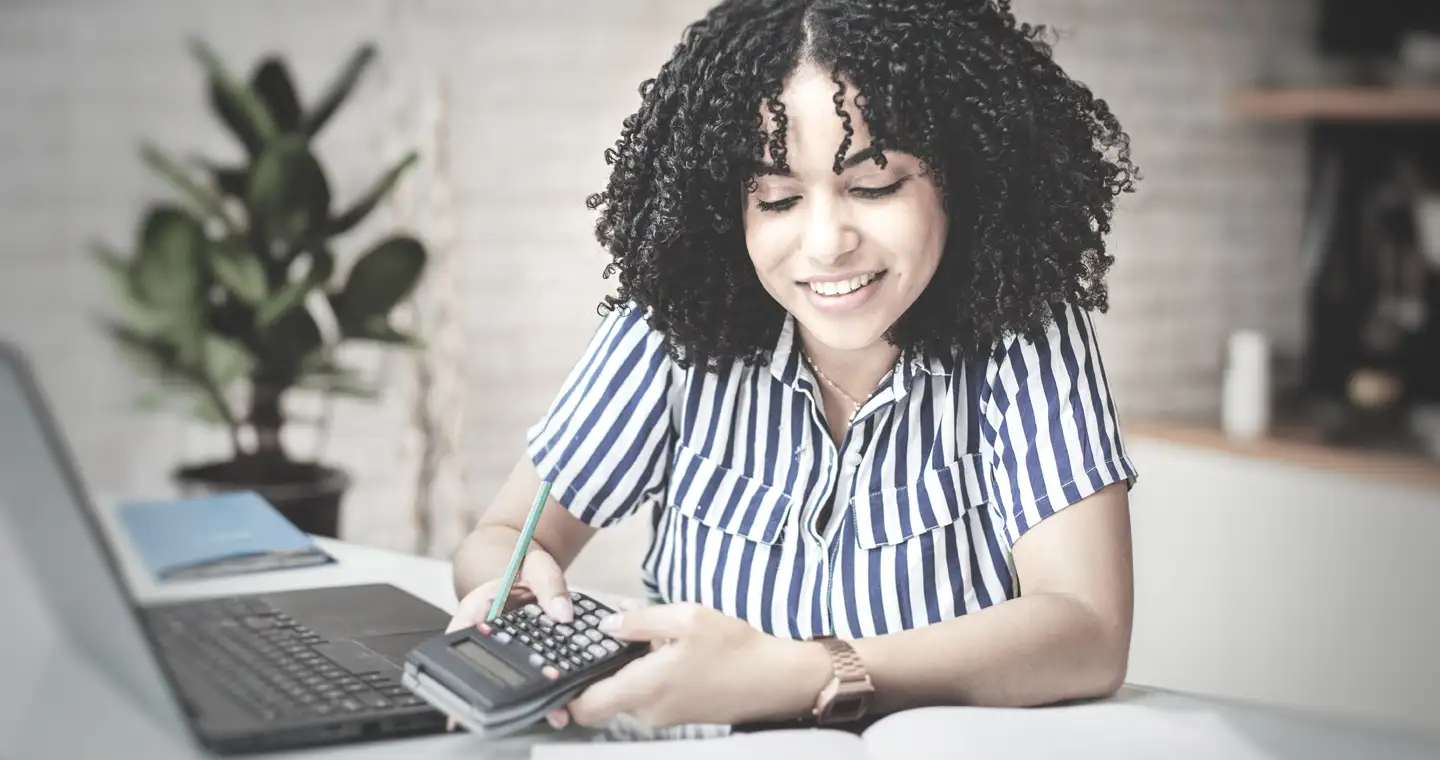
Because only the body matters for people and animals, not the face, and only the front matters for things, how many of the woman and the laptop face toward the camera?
1

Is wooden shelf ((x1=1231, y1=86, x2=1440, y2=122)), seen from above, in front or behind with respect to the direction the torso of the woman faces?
behind

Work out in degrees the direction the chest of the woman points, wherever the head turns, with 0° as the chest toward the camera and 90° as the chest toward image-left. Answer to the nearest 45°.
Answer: approximately 0°

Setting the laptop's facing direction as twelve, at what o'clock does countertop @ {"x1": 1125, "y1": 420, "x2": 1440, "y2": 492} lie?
The countertop is roughly at 11 o'clock from the laptop.

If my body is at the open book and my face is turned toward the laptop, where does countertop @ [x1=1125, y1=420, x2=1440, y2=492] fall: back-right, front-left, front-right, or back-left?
back-right

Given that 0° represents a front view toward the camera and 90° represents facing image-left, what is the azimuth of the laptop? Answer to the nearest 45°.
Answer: approximately 270°
